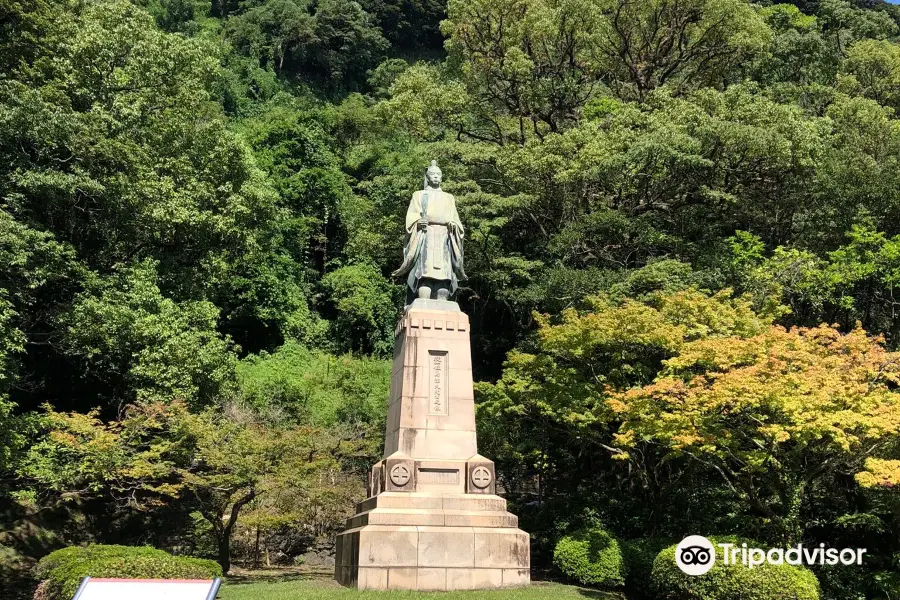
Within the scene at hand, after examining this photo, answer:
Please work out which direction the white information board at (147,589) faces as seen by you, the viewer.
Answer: facing the viewer

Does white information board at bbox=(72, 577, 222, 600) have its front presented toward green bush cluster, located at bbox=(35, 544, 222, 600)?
no

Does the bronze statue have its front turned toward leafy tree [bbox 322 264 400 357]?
no

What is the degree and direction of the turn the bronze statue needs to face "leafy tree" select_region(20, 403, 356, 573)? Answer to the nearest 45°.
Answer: approximately 135° to its right

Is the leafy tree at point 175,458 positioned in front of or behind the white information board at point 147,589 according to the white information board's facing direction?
behind

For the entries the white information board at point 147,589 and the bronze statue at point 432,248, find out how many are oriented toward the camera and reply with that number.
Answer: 2

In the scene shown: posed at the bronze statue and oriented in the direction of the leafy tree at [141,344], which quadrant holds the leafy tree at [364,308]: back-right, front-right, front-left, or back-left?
front-right

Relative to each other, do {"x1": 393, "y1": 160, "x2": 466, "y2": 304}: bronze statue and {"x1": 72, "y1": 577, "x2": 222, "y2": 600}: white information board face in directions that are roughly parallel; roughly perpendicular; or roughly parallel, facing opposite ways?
roughly parallel

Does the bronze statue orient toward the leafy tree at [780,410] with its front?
no

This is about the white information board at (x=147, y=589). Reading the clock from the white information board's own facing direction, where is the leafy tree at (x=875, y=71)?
The leafy tree is roughly at 8 o'clock from the white information board.

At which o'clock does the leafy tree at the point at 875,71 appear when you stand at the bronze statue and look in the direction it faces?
The leafy tree is roughly at 8 o'clock from the bronze statue.
